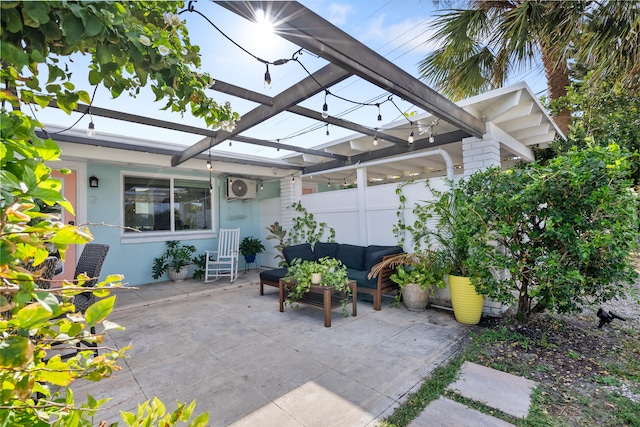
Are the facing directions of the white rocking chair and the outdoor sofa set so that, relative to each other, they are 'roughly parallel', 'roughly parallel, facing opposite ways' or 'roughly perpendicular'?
roughly parallel

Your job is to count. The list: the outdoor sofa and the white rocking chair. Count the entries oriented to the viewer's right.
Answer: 0

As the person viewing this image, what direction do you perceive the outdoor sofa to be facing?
facing the viewer and to the left of the viewer

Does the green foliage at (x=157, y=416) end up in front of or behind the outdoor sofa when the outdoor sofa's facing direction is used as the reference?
in front

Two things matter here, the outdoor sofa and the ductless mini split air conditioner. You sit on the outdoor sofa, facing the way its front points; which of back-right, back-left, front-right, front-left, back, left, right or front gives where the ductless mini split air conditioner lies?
right

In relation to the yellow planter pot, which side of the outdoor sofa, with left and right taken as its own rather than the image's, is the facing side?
left

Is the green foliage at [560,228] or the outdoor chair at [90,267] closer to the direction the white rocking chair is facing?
the outdoor chair

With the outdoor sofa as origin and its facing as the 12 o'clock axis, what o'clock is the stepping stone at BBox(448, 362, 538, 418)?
The stepping stone is roughly at 10 o'clock from the outdoor sofa.

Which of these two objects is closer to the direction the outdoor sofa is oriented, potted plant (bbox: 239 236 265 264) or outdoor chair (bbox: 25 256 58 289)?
the outdoor chair

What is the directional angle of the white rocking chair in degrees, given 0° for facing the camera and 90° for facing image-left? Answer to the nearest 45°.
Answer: approximately 45°

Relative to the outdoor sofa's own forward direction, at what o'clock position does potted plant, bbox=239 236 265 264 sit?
The potted plant is roughly at 3 o'clock from the outdoor sofa.

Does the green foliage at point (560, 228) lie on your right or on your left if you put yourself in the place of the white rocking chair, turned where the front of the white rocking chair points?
on your left

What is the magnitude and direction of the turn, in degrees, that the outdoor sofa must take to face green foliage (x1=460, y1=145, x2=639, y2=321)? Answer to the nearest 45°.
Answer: approximately 90° to its left
